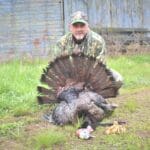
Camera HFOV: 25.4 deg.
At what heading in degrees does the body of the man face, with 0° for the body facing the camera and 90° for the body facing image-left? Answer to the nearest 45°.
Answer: approximately 0°
